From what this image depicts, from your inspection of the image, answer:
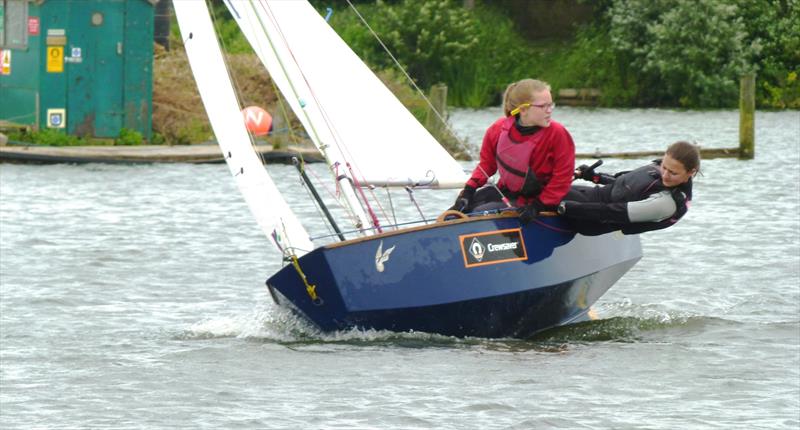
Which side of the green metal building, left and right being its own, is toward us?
front

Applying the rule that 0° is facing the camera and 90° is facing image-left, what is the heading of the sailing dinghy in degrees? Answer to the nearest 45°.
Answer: approximately 45°

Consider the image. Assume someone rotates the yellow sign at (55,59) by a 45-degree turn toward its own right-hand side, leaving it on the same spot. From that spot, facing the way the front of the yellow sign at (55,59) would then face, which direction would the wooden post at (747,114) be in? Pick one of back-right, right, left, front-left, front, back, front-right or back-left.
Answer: back-left

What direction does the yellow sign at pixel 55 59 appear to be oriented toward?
toward the camera

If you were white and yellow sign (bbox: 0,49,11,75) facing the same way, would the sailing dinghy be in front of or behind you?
in front

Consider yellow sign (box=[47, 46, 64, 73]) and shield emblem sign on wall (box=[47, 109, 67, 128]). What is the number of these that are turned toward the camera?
2

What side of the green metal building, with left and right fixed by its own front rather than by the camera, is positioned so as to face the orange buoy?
left

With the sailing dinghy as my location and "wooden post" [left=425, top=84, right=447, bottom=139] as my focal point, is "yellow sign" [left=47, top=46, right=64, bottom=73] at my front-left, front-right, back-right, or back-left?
front-left

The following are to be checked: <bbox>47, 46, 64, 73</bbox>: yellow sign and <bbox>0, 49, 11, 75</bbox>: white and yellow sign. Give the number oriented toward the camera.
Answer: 2

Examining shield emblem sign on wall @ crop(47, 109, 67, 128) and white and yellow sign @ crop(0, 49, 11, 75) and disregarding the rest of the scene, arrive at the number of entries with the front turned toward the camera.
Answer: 2

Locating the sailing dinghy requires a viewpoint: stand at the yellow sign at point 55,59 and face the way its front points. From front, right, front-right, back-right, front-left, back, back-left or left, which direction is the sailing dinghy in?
front

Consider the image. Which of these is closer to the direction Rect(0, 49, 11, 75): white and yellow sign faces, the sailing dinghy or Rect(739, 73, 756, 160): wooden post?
the sailing dinghy

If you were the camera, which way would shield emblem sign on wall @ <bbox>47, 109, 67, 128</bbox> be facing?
facing the viewer

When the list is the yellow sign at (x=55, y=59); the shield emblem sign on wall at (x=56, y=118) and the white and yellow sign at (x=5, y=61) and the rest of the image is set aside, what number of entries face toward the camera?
3
